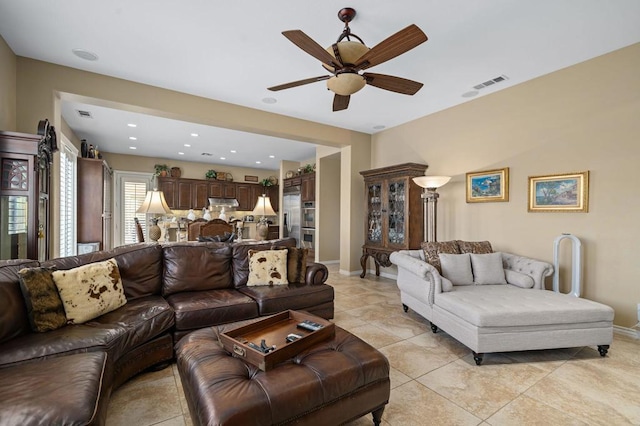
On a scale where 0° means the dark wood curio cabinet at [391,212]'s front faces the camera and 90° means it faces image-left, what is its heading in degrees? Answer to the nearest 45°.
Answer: approximately 45°

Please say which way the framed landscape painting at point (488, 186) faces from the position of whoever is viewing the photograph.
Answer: facing the viewer and to the left of the viewer

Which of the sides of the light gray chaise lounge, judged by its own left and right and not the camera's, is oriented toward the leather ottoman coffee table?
right

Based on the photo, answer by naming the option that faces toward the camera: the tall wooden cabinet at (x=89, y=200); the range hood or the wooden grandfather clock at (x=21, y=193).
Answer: the range hood

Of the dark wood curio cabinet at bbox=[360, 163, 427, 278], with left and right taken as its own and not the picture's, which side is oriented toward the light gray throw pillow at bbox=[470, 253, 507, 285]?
left

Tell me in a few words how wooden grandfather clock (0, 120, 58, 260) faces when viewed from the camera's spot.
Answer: facing to the right of the viewer

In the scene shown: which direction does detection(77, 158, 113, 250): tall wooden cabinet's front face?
to the viewer's right

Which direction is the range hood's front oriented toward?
toward the camera

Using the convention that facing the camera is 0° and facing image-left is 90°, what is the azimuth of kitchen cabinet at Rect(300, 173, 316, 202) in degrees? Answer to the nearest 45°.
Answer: approximately 45°

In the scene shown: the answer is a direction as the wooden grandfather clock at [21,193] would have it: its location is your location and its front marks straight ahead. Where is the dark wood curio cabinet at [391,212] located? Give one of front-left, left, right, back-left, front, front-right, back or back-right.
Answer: front

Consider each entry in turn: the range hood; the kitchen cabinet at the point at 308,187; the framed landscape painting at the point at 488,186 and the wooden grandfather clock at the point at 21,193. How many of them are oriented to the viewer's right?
1

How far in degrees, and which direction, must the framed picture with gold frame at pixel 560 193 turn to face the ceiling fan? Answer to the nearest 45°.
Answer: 0° — it already faces it

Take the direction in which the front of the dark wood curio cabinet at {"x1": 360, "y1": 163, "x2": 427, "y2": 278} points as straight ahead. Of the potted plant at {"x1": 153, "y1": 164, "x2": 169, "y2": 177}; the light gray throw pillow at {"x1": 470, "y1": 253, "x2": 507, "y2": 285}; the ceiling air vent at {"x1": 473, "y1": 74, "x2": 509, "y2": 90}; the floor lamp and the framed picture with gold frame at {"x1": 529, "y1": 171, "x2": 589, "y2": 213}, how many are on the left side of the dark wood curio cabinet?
4

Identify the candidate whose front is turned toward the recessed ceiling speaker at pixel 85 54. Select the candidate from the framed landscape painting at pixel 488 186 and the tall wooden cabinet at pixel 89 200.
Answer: the framed landscape painting

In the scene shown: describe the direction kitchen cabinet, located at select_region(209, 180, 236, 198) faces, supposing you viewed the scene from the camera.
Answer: facing the viewer

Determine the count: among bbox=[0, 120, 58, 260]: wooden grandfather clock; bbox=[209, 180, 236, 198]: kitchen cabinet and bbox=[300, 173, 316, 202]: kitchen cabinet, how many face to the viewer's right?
1

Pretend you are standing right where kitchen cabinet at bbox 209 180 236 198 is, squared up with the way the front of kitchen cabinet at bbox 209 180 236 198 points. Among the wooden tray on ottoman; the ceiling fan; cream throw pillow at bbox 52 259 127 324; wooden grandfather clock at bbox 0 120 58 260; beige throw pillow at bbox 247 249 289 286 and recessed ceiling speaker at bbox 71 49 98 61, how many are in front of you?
6
